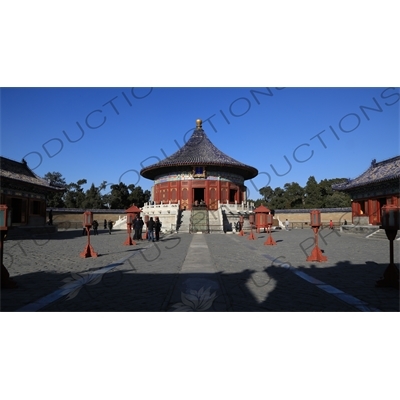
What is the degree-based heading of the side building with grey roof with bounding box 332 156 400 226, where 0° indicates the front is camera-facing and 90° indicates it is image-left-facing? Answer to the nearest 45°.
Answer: approximately 45°

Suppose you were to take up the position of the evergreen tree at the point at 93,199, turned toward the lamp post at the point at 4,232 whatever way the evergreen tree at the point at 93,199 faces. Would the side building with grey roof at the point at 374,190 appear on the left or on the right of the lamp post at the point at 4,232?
left

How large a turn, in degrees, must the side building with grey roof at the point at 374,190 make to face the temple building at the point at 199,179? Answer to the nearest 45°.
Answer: approximately 45° to its right

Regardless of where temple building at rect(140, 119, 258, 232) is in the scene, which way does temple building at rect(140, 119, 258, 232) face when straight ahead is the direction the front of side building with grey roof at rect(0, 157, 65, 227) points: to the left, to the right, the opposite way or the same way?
to the right

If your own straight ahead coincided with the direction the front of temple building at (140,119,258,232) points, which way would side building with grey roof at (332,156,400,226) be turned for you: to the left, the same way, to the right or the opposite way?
to the right

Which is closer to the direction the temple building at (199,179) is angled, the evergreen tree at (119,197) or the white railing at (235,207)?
the white railing

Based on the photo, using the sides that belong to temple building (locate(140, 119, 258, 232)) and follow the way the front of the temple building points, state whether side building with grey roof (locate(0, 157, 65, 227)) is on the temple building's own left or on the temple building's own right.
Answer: on the temple building's own right

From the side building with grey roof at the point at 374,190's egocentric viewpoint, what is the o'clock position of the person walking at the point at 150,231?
The person walking is roughly at 12 o'clock from the side building with grey roof.

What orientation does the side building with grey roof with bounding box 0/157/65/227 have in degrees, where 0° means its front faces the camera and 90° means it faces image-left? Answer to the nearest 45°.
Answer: approximately 315°
